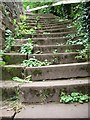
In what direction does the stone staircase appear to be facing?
toward the camera

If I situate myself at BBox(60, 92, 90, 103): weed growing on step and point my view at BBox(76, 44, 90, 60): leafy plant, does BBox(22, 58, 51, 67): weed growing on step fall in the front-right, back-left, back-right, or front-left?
front-left
